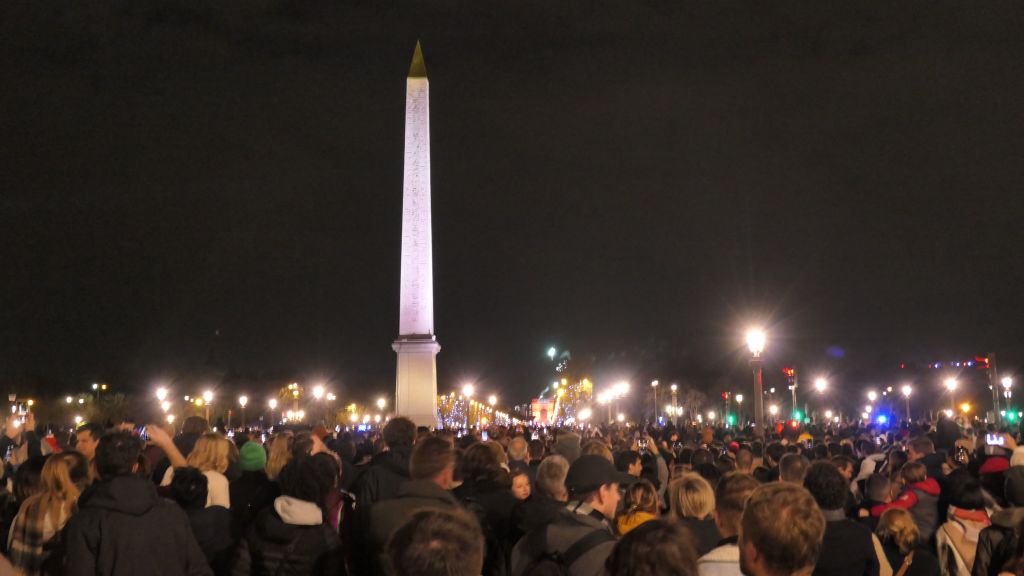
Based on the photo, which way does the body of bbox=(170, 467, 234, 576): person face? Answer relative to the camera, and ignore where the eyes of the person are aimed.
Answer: away from the camera

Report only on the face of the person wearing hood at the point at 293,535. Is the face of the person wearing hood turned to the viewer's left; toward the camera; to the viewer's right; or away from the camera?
away from the camera

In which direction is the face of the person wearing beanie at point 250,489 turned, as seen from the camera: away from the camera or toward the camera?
away from the camera

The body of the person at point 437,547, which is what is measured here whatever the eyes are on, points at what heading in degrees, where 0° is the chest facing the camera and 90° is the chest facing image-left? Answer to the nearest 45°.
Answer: approximately 180°

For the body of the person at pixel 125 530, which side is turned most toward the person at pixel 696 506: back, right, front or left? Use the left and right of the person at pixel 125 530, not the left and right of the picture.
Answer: right

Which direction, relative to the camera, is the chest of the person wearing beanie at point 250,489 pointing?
away from the camera

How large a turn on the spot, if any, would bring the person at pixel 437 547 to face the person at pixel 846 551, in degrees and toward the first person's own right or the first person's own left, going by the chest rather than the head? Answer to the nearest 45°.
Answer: approximately 45° to the first person's own right

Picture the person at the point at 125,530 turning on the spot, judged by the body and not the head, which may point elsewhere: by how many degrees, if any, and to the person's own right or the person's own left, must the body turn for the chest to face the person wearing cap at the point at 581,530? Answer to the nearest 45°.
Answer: approximately 135° to the person's own right

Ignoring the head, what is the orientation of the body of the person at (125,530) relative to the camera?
away from the camera

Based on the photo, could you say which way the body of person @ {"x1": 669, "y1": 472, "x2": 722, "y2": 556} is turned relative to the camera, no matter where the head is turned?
away from the camera

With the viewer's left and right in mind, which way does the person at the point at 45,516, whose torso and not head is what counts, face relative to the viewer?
facing away from the viewer and to the right of the viewer

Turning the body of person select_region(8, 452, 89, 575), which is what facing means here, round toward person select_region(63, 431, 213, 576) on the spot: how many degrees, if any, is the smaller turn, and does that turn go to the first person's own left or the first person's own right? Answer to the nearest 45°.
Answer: approximately 135° to the first person's own right

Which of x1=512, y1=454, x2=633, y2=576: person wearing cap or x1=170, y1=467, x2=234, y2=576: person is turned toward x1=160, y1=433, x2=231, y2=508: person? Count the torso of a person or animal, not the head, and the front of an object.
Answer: x1=170, y1=467, x2=234, y2=576: person

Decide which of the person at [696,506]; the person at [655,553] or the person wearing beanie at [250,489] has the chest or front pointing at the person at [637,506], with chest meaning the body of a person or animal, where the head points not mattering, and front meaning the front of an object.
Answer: the person at [655,553]
